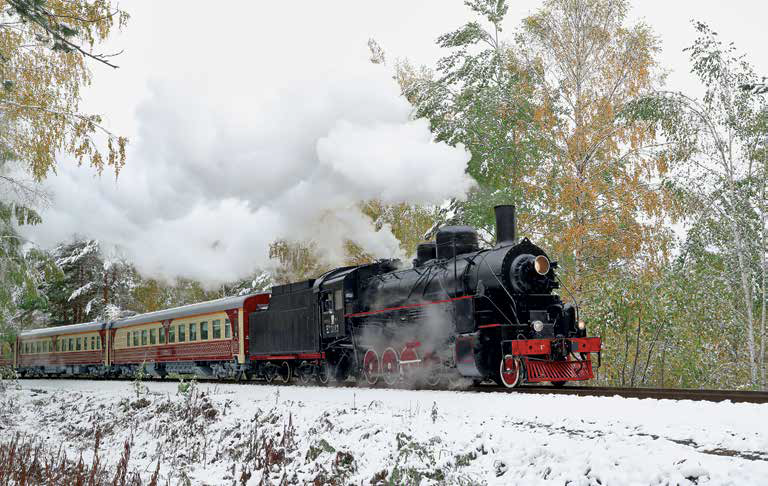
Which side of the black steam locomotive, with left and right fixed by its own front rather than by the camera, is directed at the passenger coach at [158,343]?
back

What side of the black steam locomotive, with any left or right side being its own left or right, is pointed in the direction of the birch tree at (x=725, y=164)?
left

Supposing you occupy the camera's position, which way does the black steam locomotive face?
facing the viewer and to the right of the viewer
